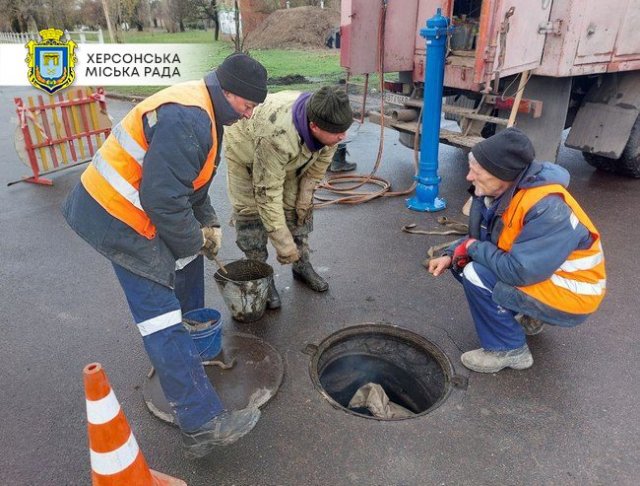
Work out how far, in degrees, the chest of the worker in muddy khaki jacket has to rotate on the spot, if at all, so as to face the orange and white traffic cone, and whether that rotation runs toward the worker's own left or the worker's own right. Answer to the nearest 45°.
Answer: approximately 90° to the worker's own right

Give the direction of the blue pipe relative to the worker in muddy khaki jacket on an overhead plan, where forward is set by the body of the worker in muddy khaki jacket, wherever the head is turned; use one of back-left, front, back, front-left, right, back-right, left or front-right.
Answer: left

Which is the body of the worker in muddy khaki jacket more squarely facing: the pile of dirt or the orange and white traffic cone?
the orange and white traffic cone

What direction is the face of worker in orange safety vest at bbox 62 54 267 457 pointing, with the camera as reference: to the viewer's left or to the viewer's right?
to the viewer's right

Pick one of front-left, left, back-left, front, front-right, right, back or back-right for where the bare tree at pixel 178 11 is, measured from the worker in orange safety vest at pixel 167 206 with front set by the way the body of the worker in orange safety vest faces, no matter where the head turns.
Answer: left

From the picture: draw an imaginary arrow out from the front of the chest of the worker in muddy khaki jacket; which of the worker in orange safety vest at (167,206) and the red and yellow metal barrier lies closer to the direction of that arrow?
the worker in orange safety vest

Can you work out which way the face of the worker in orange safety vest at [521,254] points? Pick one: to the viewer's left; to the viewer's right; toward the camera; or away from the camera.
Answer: to the viewer's left

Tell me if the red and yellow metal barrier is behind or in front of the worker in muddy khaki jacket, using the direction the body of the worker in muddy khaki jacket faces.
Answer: behind

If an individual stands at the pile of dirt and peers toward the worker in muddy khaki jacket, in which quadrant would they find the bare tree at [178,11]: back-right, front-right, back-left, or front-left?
back-right

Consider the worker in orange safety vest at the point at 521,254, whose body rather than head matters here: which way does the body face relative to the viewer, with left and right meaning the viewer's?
facing to the left of the viewer

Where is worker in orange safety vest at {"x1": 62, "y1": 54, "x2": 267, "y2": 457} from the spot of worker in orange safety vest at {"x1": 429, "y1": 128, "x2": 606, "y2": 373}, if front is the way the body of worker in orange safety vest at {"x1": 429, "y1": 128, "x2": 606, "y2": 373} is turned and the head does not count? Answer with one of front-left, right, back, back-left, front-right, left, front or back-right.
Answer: front-left

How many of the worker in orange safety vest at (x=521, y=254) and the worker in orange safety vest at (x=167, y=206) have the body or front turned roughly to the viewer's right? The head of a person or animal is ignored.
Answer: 1

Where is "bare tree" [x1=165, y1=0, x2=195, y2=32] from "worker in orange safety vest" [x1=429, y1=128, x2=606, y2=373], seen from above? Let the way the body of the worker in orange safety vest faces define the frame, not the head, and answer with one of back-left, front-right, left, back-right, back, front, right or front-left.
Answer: front-right

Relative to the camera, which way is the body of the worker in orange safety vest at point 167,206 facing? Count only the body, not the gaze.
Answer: to the viewer's right

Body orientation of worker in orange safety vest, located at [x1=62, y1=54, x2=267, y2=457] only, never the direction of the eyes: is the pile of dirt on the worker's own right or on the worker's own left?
on the worker's own left
